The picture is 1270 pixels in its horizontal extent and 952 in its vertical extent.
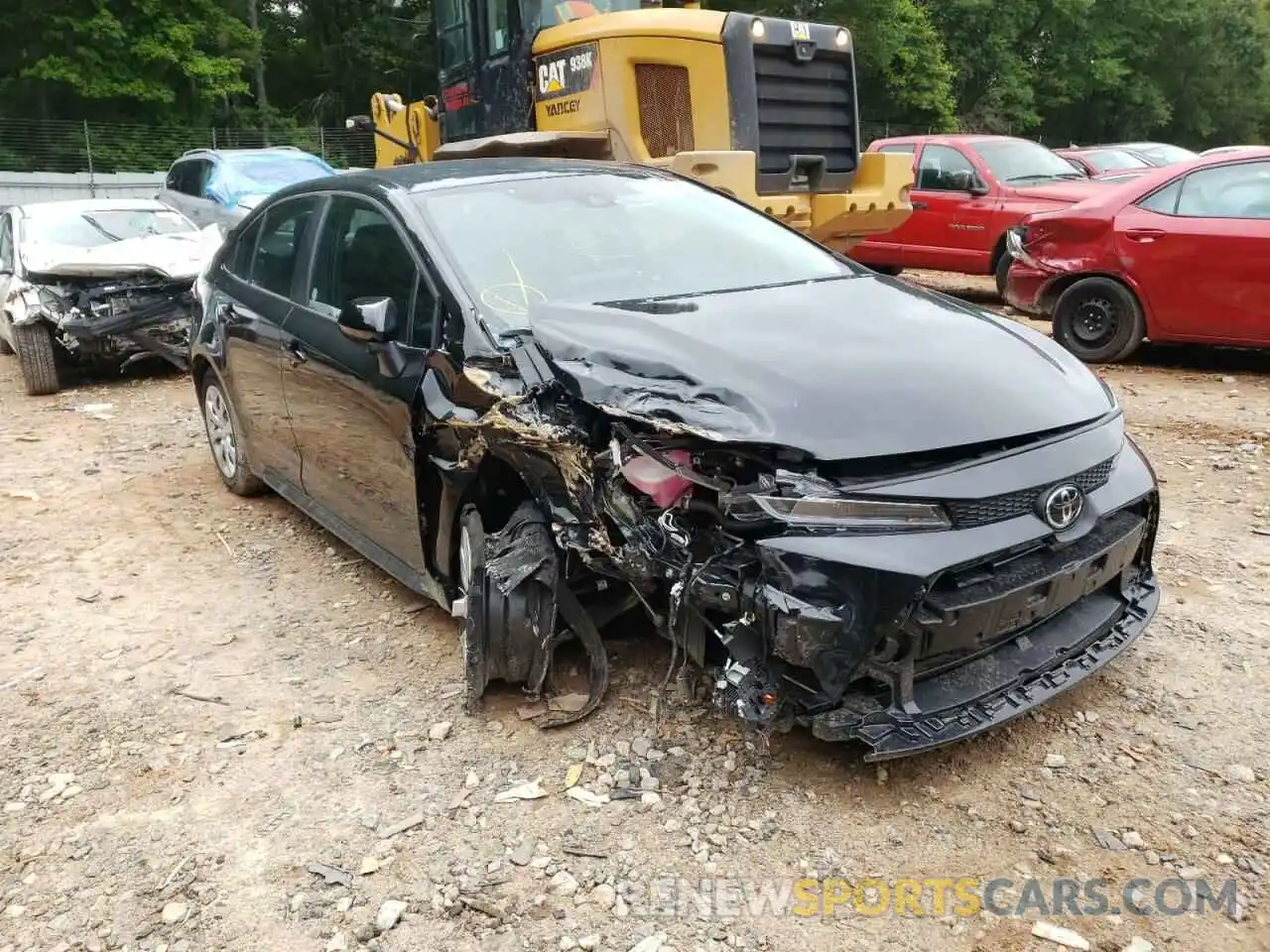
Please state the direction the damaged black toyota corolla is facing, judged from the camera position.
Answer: facing the viewer and to the right of the viewer

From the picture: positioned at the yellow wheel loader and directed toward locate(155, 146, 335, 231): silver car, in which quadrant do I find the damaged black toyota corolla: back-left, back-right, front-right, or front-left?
back-left

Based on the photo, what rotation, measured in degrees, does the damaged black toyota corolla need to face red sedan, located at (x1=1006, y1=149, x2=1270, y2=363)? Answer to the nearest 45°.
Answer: approximately 90° to its left

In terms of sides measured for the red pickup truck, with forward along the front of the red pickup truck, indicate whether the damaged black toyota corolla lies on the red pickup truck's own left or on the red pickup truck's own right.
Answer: on the red pickup truck's own right

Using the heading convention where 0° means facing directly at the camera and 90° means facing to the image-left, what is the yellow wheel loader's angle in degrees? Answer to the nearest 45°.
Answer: approximately 135°

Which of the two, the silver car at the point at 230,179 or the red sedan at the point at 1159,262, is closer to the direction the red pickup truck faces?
the red sedan

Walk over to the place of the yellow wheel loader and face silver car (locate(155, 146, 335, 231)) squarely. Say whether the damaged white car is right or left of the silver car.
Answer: left

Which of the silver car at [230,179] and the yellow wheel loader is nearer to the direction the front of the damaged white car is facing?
the yellow wheel loader
